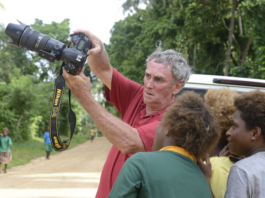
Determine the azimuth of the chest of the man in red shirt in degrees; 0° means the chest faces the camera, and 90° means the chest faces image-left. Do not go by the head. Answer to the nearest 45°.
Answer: approximately 45°

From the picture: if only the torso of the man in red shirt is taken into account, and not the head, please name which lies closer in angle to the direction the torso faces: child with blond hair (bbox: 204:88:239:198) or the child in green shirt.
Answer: the child in green shirt

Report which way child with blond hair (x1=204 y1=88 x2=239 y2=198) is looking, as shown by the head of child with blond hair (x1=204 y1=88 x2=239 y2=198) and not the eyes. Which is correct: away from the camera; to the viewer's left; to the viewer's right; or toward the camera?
away from the camera
